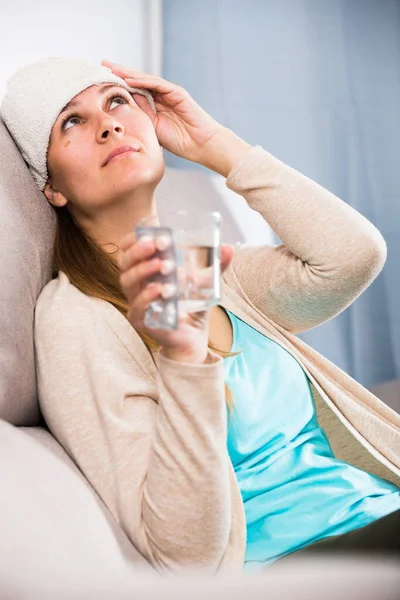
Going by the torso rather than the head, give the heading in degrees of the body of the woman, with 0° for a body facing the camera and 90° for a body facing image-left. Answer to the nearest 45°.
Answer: approximately 315°
